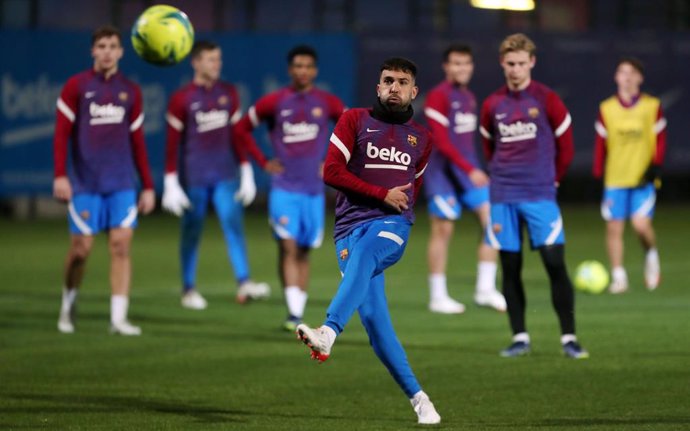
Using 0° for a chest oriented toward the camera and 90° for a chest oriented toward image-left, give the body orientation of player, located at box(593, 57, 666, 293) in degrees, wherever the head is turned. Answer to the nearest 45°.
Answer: approximately 0°

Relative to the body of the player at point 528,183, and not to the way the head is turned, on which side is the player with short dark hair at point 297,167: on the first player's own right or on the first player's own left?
on the first player's own right

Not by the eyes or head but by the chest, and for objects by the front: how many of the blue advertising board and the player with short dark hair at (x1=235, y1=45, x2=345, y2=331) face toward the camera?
2

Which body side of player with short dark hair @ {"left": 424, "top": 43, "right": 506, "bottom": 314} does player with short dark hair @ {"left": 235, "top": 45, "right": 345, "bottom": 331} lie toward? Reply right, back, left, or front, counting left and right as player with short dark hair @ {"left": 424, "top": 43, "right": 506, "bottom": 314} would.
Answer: right

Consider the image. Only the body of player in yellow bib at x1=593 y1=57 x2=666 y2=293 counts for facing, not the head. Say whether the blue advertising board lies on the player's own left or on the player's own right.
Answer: on the player's own right

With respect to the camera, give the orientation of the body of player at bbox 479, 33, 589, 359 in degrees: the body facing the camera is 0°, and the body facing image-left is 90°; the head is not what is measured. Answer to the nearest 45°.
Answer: approximately 0°
